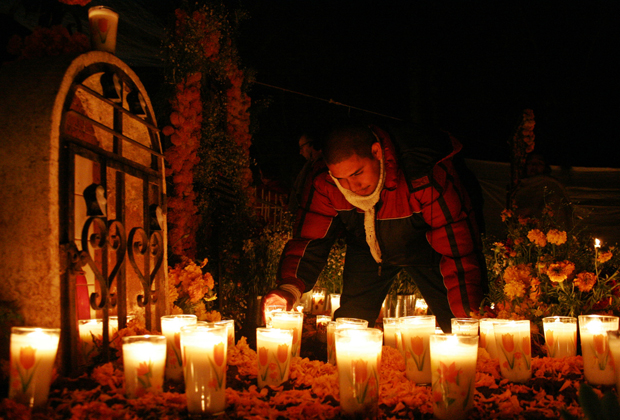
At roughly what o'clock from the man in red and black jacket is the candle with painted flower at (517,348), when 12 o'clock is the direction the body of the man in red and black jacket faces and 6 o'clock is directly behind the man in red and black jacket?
The candle with painted flower is roughly at 10 o'clock from the man in red and black jacket.

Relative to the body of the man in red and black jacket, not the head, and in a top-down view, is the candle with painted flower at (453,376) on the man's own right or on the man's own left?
on the man's own left

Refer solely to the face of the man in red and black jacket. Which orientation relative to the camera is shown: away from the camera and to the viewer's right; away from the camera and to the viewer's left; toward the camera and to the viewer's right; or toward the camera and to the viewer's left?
toward the camera and to the viewer's left

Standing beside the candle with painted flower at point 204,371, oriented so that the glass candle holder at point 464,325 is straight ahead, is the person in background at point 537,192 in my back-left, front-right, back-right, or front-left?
front-left

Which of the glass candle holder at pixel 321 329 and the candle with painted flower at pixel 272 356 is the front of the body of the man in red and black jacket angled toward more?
the candle with painted flower

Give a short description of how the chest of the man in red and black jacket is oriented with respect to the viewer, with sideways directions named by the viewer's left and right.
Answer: facing the viewer and to the left of the viewer

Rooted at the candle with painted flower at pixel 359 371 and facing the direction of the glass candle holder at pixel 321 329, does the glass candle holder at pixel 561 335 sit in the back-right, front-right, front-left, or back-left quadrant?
front-right

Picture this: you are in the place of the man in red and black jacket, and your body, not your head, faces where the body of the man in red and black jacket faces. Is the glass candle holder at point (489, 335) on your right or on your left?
on your left

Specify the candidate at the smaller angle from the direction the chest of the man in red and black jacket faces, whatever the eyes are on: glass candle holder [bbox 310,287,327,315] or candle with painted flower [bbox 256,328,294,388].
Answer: the candle with painted flower

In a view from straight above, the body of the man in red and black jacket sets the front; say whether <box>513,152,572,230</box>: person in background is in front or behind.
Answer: behind

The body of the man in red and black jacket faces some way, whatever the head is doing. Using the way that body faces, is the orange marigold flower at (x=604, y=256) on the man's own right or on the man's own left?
on the man's own left
